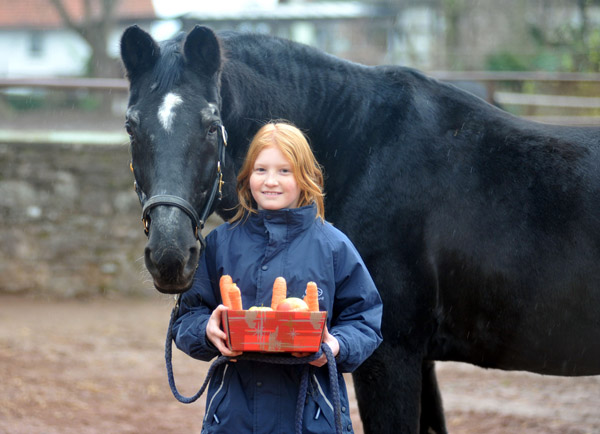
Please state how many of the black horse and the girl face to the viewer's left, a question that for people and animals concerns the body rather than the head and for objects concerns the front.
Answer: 1

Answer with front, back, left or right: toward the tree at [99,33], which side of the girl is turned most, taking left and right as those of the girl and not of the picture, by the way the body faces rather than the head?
back

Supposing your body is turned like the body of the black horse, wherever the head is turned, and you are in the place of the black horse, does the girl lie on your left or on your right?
on your left

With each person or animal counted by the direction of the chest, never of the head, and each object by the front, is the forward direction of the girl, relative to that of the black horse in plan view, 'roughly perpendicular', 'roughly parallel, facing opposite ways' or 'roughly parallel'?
roughly perpendicular

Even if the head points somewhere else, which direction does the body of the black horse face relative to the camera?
to the viewer's left

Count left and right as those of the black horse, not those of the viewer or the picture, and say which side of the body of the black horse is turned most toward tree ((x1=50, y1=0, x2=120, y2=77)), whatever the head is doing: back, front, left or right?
right

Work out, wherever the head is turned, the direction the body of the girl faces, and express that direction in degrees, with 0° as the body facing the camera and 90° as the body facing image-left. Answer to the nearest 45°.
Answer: approximately 0°

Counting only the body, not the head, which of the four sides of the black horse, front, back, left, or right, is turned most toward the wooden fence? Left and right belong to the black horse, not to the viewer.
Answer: right
